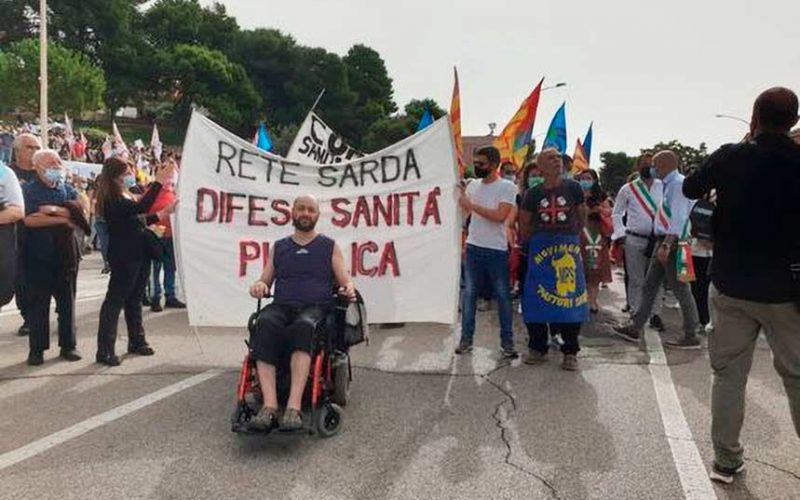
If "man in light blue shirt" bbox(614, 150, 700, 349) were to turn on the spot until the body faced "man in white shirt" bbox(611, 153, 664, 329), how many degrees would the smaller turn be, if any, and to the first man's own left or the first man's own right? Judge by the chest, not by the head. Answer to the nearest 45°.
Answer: approximately 45° to the first man's own right

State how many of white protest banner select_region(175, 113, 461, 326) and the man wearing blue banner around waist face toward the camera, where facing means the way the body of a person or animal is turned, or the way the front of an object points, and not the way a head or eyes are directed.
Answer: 2

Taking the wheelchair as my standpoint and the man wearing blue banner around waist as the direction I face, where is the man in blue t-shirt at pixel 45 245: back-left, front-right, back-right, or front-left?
back-left

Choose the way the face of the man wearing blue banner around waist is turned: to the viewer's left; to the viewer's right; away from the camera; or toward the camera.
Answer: toward the camera

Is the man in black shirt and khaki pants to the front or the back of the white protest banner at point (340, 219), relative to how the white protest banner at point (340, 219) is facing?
to the front

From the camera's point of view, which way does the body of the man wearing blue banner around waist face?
toward the camera

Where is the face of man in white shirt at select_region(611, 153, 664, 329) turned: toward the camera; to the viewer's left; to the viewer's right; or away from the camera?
toward the camera

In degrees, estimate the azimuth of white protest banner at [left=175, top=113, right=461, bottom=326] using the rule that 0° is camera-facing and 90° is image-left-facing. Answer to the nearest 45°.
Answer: approximately 0°

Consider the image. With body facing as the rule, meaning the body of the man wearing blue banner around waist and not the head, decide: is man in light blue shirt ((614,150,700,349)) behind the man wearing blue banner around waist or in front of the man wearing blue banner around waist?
behind

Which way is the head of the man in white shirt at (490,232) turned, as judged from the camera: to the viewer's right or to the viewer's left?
to the viewer's left

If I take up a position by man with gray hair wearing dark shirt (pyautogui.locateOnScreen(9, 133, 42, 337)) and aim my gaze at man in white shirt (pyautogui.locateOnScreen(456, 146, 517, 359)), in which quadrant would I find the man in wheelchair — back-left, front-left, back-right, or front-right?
front-right

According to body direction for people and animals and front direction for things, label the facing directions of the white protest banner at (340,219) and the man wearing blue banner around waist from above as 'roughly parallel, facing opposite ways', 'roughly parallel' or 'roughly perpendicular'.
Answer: roughly parallel

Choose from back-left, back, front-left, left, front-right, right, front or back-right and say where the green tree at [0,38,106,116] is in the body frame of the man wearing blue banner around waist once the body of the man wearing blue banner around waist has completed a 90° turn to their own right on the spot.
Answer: front-right

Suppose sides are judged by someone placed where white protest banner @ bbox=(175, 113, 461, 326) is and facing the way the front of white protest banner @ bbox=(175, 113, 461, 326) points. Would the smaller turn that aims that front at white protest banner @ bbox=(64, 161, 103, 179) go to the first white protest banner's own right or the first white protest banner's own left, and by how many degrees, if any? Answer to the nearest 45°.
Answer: approximately 135° to the first white protest banner's own right
